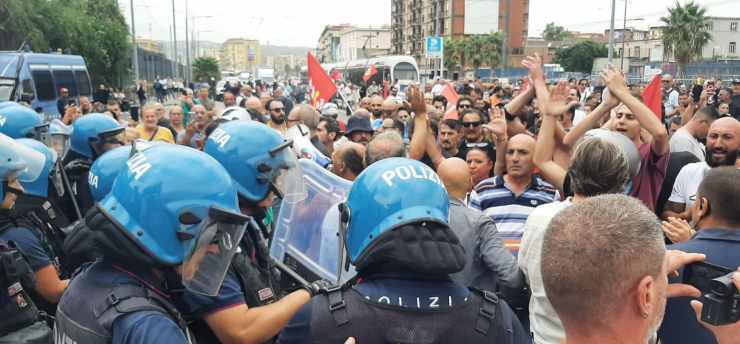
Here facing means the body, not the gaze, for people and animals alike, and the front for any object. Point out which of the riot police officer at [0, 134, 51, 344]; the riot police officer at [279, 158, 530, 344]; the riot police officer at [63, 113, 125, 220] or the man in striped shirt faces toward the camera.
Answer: the man in striped shirt

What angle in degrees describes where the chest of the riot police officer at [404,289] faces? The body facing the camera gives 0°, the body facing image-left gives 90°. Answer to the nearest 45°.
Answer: approximately 180°

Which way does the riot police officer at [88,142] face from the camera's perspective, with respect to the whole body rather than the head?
to the viewer's right

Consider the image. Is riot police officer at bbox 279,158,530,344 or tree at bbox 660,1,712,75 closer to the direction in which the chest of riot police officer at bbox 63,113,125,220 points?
the tree

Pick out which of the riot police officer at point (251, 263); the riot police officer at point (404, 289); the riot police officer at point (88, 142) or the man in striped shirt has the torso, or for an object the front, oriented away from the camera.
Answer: the riot police officer at point (404, 289)

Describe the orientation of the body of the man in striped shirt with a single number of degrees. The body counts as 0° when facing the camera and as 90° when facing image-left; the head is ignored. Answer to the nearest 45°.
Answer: approximately 0°

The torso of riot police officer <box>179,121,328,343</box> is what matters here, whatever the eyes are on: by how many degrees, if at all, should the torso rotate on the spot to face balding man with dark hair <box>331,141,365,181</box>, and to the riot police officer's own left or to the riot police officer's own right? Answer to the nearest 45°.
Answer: approximately 90° to the riot police officer's own left

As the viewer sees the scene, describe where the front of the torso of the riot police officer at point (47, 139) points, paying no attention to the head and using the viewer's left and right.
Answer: facing to the right of the viewer

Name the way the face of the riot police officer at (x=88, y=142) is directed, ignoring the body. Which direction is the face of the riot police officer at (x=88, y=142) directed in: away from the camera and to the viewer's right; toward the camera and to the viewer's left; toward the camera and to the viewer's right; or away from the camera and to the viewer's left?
away from the camera and to the viewer's right

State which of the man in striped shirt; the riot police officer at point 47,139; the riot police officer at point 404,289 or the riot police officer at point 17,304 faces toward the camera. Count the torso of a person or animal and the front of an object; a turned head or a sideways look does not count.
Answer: the man in striped shirt

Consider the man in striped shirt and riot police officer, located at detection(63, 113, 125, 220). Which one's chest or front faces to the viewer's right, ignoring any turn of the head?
the riot police officer

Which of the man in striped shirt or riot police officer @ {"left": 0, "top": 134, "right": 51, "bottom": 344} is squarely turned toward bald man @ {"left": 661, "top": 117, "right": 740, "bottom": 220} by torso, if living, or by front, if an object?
the riot police officer
